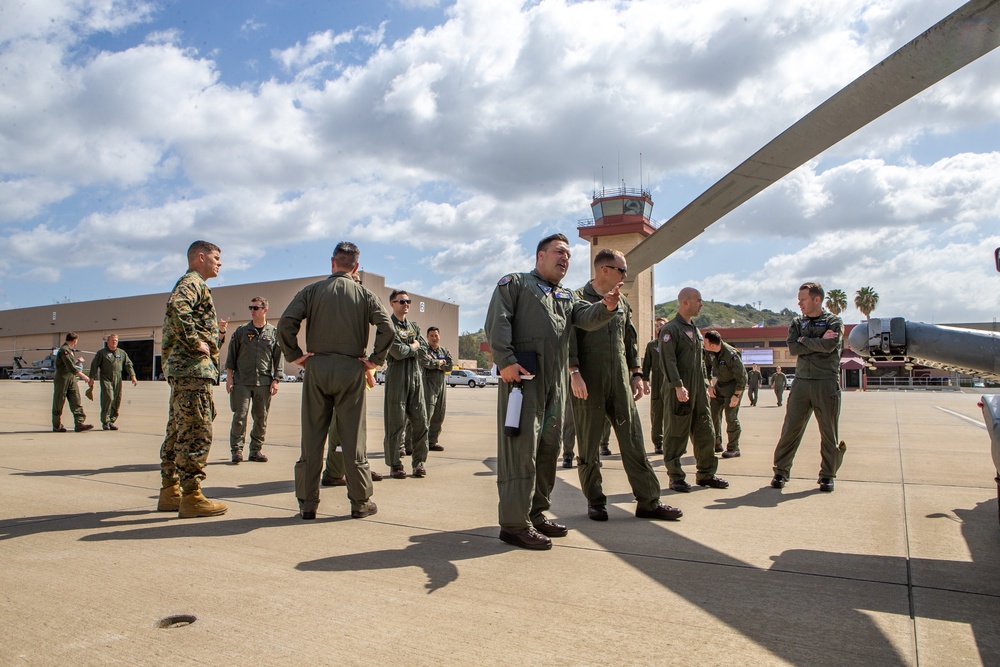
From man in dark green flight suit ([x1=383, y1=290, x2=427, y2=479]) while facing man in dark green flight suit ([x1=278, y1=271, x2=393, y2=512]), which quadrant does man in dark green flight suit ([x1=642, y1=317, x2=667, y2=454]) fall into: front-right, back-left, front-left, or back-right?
back-left

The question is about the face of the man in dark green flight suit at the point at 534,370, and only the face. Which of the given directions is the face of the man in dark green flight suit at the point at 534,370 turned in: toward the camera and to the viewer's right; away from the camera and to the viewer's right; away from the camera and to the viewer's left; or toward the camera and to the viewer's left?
toward the camera and to the viewer's right

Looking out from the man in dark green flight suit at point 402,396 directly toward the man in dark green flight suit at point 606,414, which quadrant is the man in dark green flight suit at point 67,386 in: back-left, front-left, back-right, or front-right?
back-right

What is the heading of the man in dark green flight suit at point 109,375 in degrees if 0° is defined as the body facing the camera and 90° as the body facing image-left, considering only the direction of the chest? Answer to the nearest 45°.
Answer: approximately 0°

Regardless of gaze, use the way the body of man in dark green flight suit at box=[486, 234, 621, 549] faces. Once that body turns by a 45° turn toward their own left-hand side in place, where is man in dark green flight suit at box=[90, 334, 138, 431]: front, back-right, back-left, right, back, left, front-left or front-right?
back-left

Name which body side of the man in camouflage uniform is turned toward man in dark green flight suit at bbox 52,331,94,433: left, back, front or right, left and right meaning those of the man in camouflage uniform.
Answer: left

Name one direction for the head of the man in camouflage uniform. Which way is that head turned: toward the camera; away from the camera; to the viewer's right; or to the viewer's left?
to the viewer's right

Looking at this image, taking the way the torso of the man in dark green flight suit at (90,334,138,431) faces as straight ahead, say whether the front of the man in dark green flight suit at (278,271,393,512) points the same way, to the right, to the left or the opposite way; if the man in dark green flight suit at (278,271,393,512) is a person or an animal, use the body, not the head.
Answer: the opposite way

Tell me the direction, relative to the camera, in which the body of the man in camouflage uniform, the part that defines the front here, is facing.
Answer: to the viewer's right

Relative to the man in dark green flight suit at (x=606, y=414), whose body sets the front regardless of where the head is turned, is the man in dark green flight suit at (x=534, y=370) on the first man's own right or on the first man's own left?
on the first man's own right

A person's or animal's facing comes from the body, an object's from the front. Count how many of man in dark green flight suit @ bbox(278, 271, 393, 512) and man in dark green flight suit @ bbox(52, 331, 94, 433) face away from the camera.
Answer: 1

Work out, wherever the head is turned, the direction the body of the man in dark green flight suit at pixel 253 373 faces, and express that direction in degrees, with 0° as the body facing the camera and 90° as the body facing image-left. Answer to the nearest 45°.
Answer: approximately 0°

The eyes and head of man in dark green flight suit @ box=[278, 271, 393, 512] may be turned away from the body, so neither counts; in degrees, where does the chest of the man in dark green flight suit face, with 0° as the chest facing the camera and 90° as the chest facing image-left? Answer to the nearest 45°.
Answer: approximately 180°
